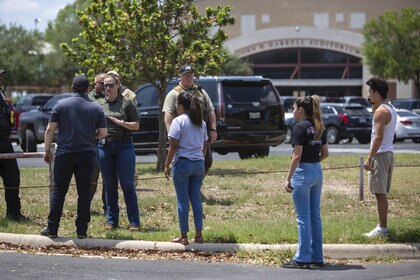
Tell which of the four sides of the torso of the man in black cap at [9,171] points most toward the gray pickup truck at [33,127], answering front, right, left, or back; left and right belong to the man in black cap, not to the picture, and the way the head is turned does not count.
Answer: left

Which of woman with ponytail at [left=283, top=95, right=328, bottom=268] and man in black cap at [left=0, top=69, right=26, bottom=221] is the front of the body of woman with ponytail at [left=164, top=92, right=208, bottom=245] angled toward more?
the man in black cap

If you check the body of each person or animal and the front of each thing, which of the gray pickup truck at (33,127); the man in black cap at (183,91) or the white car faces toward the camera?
the man in black cap

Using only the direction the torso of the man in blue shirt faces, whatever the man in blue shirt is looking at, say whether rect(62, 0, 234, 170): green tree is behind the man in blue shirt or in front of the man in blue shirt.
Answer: in front

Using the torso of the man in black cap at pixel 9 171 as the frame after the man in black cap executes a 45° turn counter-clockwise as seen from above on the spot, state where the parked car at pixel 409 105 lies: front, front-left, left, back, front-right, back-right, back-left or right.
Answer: front

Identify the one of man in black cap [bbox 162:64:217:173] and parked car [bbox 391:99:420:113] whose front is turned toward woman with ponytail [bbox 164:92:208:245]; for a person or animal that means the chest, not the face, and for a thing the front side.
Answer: the man in black cap

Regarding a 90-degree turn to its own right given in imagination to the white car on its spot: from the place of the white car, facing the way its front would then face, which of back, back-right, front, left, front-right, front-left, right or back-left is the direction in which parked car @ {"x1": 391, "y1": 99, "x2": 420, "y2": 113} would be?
front-left

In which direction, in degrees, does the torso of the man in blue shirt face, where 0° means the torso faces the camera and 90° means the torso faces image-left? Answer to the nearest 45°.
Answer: approximately 180°

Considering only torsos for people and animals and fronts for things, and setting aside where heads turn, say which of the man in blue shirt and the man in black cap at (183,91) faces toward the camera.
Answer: the man in black cap

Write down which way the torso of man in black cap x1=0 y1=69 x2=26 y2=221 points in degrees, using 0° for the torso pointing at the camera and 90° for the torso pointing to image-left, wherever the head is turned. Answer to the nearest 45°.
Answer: approximately 270°

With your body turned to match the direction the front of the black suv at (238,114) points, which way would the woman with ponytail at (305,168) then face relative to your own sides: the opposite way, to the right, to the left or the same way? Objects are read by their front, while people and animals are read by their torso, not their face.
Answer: the same way

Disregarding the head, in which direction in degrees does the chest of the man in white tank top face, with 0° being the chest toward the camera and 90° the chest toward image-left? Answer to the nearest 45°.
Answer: approximately 90°

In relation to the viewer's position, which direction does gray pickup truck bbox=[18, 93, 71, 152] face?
facing to the left of the viewer

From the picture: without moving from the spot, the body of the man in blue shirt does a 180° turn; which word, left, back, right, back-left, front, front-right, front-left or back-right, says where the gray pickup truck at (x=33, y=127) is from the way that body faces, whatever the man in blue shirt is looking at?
back

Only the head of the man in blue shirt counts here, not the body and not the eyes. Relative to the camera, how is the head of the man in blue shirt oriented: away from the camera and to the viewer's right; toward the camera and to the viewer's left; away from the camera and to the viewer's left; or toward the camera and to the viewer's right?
away from the camera and to the viewer's right
